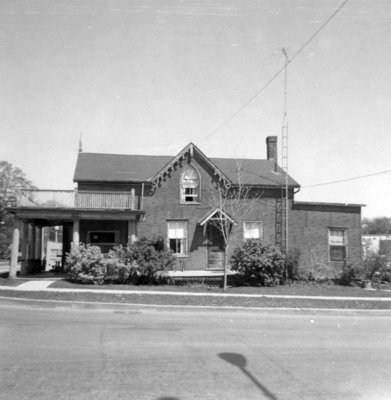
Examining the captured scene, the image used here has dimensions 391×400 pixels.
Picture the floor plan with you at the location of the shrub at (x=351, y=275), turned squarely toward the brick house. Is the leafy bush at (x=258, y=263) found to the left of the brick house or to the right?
left

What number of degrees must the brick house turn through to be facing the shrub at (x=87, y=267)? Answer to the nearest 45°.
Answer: approximately 45° to its right

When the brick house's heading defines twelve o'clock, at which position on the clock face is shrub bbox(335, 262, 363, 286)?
The shrub is roughly at 10 o'clock from the brick house.

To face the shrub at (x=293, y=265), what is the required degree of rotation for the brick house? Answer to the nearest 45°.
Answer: approximately 45° to its left

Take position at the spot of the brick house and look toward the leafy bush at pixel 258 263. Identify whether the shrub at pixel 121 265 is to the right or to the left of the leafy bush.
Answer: right

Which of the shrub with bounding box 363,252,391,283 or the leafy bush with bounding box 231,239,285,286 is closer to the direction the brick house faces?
the leafy bush

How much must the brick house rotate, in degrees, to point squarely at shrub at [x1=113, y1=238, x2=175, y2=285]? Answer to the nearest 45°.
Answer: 0° — it already faces it

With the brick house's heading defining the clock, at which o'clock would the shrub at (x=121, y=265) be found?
The shrub is roughly at 1 o'clock from the brick house.

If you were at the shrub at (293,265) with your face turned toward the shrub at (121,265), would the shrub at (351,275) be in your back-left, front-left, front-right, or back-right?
back-left

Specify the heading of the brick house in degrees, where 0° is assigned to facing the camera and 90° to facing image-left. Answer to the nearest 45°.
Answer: approximately 0°
